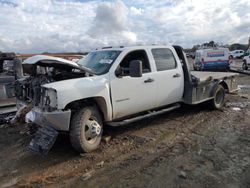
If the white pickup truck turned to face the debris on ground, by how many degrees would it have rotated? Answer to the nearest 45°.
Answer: approximately 45° to its left

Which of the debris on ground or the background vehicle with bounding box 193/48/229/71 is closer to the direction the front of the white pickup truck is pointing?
the debris on ground

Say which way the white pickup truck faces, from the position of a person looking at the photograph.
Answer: facing the viewer and to the left of the viewer

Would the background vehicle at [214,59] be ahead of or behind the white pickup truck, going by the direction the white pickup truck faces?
behind
